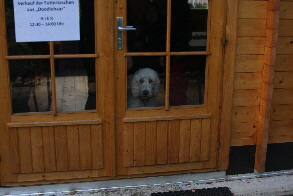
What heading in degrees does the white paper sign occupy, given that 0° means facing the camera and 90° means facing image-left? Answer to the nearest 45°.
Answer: approximately 0°

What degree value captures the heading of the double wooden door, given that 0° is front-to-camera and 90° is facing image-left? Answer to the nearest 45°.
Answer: approximately 0°

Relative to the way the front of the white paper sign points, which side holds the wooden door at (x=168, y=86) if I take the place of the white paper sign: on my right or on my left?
on my left
